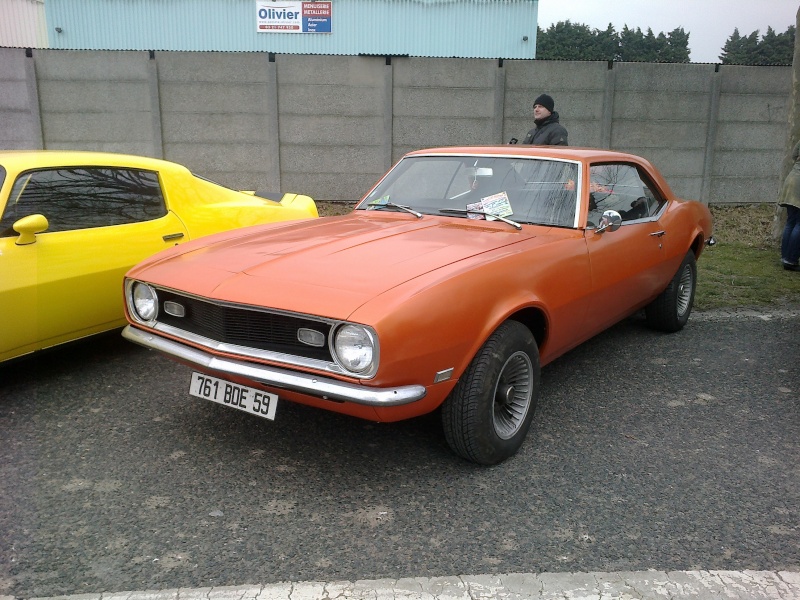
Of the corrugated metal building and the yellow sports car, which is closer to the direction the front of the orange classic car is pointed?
the yellow sports car

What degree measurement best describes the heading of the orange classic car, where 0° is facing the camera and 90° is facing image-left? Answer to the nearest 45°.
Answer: approximately 45°

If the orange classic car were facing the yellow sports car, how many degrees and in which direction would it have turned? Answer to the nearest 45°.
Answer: approximately 90° to its right

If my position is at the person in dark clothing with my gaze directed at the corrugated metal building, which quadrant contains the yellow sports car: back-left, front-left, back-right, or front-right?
back-left

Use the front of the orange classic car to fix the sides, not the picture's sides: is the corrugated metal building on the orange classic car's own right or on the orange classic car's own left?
on the orange classic car's own right

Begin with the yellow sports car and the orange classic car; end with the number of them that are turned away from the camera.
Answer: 0

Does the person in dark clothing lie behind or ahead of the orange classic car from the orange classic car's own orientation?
behind

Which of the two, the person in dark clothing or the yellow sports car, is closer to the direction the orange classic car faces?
the yellow sports car
